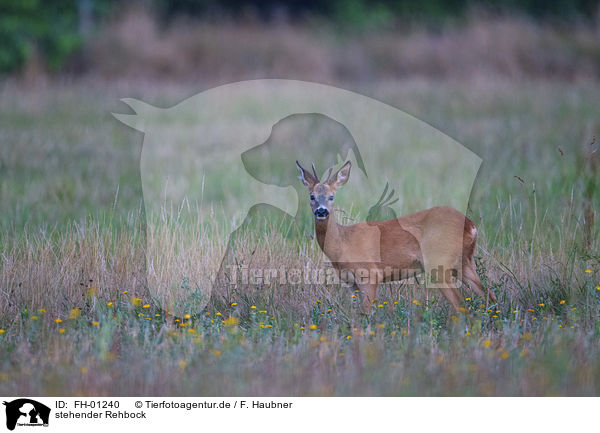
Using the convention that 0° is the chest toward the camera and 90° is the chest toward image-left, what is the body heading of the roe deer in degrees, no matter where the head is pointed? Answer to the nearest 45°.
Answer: approximately 90°
